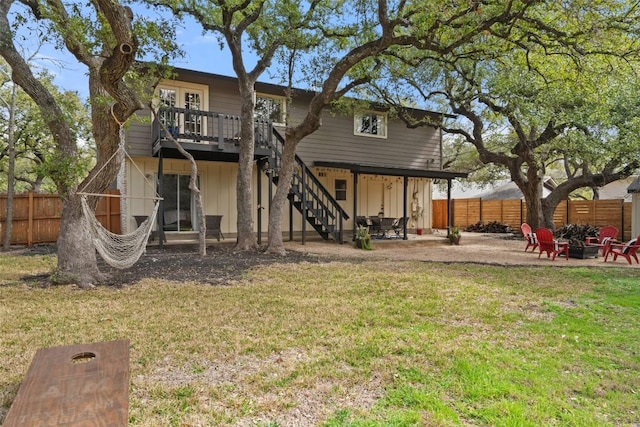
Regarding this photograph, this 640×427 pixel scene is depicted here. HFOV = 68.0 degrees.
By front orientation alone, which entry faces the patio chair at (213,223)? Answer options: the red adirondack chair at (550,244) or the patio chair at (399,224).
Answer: the patio chair at (399,224)

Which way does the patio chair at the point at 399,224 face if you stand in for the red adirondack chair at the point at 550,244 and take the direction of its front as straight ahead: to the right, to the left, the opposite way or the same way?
the opposite way

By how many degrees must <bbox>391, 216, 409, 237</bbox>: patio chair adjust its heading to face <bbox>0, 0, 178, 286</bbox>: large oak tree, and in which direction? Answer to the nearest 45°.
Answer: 0° — it already faces it

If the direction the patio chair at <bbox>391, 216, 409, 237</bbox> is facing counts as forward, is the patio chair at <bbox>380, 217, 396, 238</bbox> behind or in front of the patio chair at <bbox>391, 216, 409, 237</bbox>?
in front

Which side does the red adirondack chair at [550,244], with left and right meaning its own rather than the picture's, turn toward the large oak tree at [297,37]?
back

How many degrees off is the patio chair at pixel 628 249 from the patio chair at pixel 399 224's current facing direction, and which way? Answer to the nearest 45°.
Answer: approximately 90° to its left

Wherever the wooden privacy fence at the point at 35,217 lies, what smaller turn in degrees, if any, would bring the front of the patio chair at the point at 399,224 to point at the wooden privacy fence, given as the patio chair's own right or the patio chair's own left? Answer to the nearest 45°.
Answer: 0° — it already faces it

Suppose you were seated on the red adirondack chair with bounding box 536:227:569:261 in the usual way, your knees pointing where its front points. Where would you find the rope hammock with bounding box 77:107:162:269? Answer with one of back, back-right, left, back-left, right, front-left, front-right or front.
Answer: back

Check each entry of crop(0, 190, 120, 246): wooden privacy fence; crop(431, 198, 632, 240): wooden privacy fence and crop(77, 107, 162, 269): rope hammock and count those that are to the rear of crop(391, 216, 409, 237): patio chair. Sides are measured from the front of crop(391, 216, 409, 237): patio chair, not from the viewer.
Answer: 1

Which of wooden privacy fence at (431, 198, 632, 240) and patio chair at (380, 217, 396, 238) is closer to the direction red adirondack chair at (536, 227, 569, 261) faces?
the wooden privacy fence

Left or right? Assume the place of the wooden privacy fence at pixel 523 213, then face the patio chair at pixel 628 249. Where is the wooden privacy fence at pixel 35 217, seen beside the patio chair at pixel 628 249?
right

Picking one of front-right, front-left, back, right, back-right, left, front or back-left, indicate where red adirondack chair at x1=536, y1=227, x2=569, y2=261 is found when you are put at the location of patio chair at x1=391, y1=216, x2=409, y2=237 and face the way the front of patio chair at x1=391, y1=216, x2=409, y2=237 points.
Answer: left
